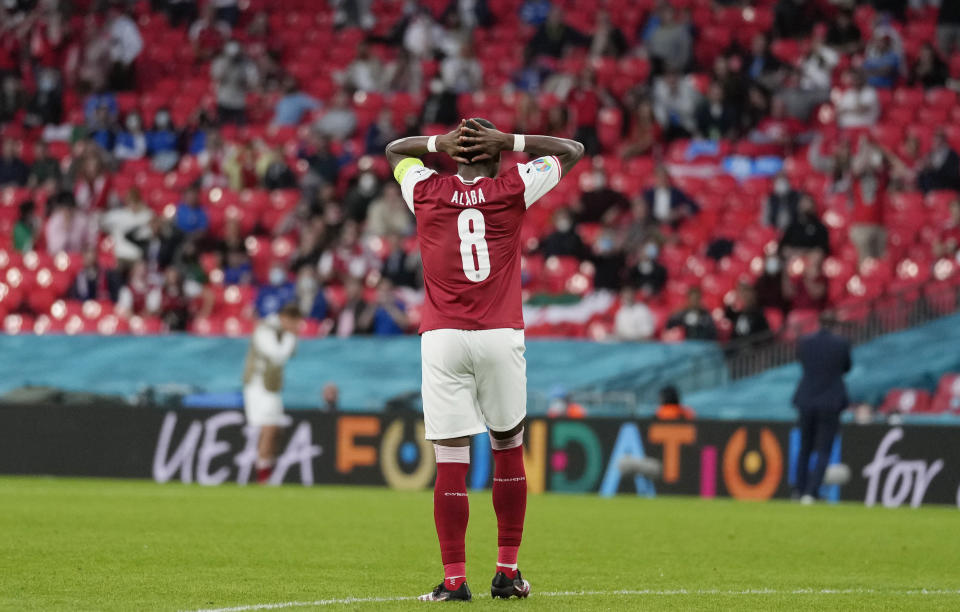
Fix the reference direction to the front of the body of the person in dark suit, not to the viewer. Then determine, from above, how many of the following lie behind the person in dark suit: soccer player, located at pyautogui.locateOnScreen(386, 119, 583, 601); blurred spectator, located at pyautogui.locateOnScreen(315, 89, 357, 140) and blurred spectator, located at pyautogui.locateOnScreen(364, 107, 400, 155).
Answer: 1

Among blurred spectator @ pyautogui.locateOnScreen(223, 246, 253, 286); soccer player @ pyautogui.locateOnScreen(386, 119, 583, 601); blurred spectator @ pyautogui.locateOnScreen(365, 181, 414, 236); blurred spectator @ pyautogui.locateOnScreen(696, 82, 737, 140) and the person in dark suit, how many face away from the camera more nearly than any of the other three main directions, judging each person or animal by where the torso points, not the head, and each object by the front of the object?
2

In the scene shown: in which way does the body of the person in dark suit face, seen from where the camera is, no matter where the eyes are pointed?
away from the camera

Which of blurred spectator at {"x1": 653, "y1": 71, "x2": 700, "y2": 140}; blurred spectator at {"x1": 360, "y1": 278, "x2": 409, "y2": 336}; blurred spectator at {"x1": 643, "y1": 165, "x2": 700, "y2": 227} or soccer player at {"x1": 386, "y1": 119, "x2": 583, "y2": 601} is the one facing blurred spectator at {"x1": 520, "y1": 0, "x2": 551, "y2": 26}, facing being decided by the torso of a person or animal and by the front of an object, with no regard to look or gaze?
the soccer player

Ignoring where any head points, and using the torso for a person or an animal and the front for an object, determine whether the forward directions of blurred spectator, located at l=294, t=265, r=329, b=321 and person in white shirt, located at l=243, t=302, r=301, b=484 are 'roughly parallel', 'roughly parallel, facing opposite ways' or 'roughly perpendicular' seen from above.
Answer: roughly perpendicular

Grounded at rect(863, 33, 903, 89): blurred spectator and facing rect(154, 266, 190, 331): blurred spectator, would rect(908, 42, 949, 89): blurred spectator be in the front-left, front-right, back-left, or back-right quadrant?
back-left

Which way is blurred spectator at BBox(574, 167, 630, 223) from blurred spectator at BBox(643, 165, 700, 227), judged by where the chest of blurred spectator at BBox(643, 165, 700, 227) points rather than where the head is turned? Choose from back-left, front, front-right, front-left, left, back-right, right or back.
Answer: right

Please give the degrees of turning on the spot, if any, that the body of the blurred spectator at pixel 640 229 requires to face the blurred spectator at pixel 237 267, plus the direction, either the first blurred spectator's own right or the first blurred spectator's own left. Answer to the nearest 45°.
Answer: approximately 90° to the first blurred spectator's own right

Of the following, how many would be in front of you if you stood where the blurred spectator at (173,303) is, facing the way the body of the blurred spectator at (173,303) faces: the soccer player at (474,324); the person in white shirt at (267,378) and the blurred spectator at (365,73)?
2

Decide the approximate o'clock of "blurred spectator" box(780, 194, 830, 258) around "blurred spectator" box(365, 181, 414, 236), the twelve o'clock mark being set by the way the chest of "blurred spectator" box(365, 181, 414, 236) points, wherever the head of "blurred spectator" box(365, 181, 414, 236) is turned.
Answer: "blurred spectator" box(780, 194, 830, 258) is roughly at 10 o'clock from "blurred spectator" box(365, 181, 414, 236).
